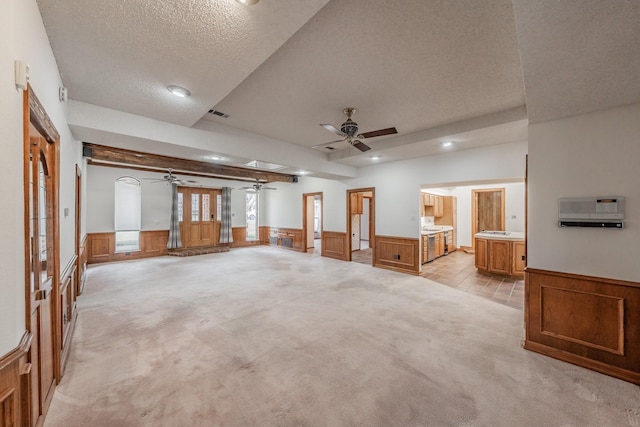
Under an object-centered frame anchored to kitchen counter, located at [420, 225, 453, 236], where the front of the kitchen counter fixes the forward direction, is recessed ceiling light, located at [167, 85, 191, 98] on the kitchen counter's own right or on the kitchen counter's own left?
on the kitchen counter's own right

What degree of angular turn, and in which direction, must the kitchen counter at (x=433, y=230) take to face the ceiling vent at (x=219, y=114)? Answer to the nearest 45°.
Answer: approximately 90° to its right

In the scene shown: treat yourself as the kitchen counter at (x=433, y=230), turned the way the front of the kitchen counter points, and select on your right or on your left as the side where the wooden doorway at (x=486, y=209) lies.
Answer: on your left

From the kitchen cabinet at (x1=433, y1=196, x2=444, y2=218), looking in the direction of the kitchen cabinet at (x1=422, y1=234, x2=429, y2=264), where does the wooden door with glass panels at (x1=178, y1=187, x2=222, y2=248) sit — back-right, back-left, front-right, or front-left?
front-right

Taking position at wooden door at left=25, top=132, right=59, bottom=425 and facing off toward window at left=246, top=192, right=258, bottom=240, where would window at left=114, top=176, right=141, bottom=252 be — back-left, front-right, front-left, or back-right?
front-left

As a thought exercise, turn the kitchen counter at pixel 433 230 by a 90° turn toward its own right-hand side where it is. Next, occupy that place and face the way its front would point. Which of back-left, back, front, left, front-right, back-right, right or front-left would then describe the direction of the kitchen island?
left

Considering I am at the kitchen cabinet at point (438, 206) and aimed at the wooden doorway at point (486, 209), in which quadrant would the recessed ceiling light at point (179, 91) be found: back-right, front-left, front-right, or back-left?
back-right

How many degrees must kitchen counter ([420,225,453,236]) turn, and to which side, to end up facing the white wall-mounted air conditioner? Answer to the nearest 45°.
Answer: approximately 45° to its right

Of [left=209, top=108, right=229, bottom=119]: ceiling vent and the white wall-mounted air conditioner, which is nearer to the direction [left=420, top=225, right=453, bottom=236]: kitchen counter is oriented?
the white wall-mounted air conditioner

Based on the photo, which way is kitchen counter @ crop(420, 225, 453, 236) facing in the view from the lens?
facing the viewer and to the right of the viewer

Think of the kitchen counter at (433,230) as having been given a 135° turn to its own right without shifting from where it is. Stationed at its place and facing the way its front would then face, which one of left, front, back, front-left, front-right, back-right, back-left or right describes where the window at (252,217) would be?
front
